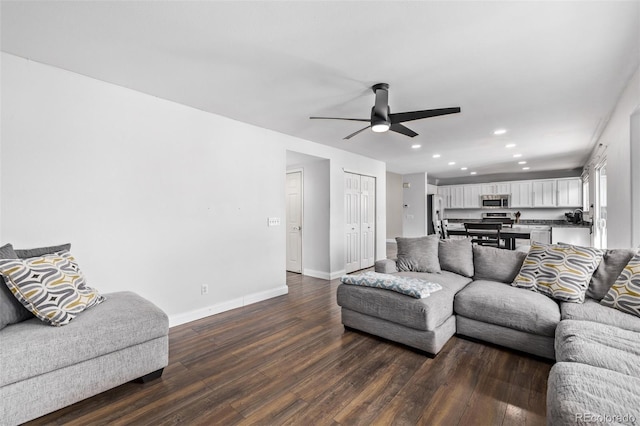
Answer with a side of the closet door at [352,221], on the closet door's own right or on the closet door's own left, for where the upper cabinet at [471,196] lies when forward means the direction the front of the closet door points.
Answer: on the closet door's own left

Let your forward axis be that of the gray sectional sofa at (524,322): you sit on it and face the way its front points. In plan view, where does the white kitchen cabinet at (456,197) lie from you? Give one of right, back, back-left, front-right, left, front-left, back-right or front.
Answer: back-right

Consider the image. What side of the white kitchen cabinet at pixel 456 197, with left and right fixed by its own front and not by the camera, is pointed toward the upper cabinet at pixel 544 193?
left

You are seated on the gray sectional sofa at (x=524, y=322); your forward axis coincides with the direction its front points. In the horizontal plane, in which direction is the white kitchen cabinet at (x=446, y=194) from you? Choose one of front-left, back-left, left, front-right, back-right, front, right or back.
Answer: back-right

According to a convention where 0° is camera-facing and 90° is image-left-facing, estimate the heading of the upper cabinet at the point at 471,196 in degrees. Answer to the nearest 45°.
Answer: approximately 0°

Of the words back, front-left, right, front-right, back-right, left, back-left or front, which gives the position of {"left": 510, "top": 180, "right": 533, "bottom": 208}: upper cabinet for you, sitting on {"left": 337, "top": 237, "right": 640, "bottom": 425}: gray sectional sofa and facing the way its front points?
back-right

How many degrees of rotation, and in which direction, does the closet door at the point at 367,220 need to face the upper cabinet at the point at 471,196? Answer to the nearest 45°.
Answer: approximately 90° to its left

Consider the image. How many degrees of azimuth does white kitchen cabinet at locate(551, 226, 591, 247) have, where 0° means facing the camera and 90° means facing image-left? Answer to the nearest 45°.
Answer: approximately 0°

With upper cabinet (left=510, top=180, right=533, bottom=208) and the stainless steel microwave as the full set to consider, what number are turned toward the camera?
2

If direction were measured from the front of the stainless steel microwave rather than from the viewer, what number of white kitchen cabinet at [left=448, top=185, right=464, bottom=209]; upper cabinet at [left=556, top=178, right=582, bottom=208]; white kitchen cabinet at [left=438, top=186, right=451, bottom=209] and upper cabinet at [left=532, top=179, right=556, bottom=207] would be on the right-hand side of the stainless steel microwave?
2

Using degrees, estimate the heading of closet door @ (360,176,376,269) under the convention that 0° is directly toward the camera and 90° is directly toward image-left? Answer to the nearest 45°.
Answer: approximately 315°
